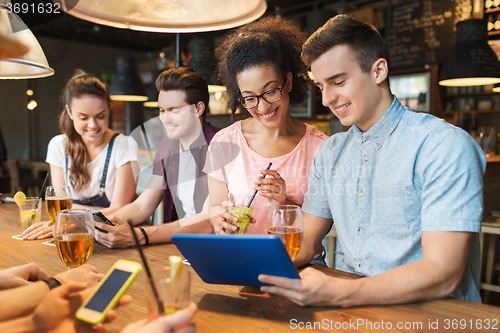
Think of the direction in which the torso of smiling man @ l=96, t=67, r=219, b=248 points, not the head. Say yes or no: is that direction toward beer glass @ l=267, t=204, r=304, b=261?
no

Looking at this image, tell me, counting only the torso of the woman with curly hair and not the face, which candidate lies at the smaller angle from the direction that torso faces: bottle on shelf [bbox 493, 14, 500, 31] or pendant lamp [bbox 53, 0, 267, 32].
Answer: the pendant lamp

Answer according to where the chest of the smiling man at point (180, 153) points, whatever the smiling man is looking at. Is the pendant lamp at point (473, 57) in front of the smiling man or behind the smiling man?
behind

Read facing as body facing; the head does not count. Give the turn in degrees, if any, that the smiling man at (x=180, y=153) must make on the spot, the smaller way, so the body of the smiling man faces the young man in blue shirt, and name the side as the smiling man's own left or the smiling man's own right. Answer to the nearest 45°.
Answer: approximately 90° to the smiling man's own left

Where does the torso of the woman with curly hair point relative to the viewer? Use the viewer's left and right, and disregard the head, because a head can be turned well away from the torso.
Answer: facing the viewer

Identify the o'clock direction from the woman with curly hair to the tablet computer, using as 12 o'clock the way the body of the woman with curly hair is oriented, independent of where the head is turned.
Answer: The tablet computer is roughly at 12 o'clock from the woman with curly hair.

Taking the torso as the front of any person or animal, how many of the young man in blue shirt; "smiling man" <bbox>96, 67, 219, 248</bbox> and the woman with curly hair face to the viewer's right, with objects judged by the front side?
0

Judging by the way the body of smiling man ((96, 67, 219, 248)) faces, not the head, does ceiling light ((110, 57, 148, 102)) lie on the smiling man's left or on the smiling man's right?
on the smiling man's right

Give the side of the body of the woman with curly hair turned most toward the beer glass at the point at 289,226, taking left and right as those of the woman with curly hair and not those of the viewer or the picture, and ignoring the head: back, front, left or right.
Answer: front

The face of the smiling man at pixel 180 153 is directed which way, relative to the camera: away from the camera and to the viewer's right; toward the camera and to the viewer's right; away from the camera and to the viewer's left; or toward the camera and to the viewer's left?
toward the camera and to the viewer's left

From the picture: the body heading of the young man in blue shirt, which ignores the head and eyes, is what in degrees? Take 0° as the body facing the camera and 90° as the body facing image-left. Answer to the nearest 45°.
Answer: approximately 45°

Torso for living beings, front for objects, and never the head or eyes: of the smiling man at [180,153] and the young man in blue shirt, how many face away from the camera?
0
